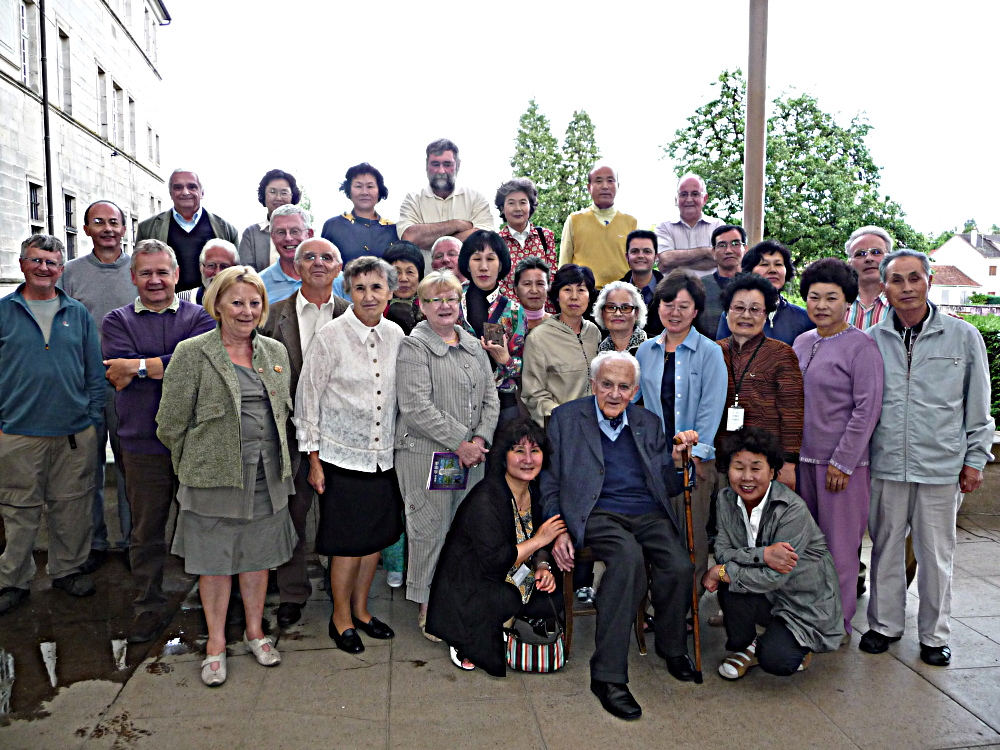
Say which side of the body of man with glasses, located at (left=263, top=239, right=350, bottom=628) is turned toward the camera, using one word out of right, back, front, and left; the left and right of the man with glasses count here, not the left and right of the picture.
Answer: front

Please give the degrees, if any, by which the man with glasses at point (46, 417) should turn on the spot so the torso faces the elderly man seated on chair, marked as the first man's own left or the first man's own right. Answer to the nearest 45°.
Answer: approximately 45° to the first man's own left

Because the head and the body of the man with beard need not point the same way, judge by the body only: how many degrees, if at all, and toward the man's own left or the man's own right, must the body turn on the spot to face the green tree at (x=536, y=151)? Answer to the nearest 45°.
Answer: approximately 180°

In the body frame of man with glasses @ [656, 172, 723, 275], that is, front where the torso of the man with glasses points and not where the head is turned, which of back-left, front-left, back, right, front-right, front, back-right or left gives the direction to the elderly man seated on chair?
front

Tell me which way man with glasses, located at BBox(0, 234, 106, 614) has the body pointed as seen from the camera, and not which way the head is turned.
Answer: toward the camera

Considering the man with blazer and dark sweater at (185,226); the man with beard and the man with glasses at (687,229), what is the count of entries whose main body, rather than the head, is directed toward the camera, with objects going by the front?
3

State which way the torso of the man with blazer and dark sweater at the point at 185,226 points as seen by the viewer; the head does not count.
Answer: toward the camera

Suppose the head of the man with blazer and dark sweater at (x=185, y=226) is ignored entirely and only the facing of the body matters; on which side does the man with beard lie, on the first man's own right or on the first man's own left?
on the first man's own left

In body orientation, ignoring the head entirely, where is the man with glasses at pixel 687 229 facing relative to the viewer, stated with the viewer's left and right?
facing the viewer
